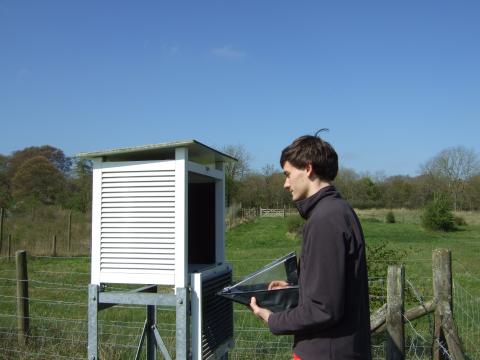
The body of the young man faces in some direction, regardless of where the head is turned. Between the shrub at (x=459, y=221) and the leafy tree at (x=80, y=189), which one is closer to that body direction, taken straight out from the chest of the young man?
the leafy tree

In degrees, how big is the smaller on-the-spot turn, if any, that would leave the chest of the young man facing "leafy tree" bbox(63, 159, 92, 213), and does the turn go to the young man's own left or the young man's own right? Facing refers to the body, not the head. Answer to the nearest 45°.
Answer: approximately 45° to the young man's own right

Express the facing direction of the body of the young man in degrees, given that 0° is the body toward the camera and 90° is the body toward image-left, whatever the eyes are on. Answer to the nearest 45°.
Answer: approximately 90°

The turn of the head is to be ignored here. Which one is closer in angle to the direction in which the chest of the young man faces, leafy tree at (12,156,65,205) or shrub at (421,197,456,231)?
the leafy tree

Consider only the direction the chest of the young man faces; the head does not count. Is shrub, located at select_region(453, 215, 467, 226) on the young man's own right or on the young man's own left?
on the young man's own right

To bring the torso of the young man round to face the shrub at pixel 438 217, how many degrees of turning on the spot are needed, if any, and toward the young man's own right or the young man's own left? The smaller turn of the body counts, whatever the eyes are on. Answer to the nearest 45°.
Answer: approximately 90° to the young man's own right

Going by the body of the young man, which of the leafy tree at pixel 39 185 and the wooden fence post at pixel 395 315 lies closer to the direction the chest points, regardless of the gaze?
the leafy tree

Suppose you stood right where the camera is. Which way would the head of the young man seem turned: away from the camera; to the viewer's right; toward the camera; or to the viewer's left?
to the viewer's left

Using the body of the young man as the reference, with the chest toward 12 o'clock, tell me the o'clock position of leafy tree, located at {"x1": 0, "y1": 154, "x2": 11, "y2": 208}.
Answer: The leafy tree is roughly at 2 o'clock from the young man.
